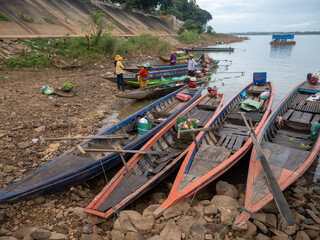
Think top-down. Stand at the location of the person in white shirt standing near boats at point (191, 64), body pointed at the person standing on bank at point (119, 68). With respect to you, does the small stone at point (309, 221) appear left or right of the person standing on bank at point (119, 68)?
left

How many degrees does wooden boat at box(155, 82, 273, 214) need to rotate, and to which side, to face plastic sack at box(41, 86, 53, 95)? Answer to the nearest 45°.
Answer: approximately 90° to its right

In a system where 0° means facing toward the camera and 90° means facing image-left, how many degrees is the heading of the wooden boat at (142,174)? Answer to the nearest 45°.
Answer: approximately 45°

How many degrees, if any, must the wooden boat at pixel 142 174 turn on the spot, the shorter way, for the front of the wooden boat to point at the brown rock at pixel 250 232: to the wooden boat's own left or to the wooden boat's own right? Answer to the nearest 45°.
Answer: approximately 90° to the wooden boat's own left

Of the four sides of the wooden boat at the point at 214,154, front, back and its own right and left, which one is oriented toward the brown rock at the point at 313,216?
left

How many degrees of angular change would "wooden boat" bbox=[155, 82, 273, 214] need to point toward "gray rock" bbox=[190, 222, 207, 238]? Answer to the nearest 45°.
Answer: approximately 45° to its left
